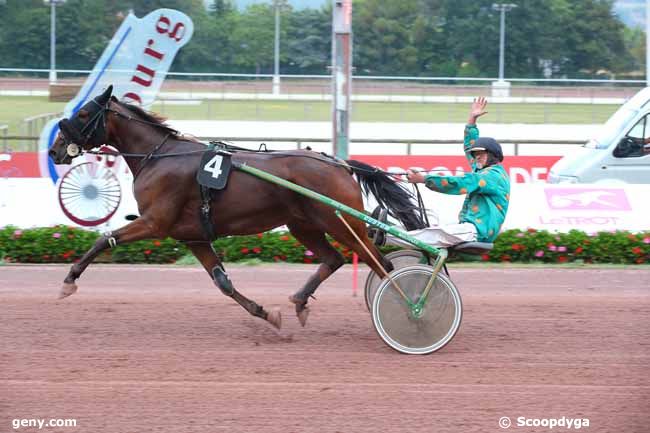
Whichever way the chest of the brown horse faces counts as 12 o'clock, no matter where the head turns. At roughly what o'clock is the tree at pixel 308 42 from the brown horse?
The tree is roughly at 3 o'clock from the brown horse.

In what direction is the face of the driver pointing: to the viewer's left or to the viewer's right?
to the viewer's left

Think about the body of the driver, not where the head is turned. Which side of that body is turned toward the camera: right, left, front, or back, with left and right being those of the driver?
left

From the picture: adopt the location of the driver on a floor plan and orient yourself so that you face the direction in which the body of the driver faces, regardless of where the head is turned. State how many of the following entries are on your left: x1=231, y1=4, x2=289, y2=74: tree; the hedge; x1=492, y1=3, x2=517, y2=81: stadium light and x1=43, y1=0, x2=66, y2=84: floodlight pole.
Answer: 0

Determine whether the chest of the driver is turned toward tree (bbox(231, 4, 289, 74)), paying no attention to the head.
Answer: no

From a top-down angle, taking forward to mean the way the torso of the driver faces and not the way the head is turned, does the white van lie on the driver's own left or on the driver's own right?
on the driver's own right

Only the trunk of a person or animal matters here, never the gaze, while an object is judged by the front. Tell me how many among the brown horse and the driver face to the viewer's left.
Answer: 2

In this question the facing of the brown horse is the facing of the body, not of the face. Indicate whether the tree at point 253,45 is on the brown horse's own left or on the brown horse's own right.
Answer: on the brown horse's own right

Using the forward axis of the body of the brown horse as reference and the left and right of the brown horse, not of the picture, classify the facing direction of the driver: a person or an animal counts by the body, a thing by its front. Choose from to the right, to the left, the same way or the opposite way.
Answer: the same way

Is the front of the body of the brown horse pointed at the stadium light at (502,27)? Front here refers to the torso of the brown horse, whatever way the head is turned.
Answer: no

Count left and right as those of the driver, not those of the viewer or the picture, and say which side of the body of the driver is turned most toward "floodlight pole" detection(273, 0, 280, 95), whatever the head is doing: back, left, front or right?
right

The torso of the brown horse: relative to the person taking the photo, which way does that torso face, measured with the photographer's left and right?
facing to the left of the viewer
